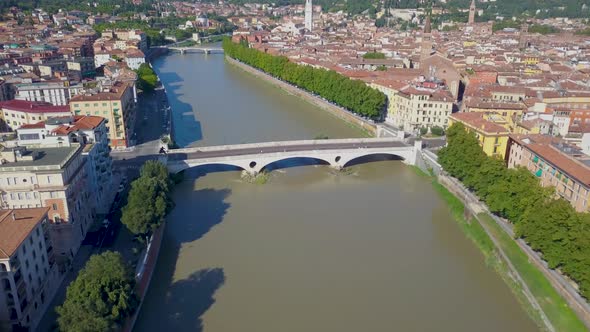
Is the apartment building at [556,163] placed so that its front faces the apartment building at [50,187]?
yes

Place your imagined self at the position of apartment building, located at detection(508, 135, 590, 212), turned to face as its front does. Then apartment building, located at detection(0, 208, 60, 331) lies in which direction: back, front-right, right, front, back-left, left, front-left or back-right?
front

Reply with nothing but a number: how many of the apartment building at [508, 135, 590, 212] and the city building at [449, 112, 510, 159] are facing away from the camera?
0

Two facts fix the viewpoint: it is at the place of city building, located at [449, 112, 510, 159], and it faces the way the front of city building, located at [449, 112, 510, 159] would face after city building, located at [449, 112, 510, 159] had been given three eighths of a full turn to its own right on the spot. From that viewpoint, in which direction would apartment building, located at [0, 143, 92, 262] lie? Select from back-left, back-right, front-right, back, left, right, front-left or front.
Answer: back-left

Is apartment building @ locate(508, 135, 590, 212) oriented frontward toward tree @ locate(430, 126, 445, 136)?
no

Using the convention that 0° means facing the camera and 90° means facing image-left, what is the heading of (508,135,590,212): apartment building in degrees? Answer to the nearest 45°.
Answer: approximately 45°

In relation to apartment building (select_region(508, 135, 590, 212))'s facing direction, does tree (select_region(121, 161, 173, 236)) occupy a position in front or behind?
in front

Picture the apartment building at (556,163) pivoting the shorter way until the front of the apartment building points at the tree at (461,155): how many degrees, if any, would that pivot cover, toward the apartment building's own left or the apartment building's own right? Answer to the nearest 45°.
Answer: approximately 45° to the apartment building's own right

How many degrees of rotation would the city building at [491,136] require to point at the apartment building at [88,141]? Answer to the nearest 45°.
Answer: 0° — it already faces it

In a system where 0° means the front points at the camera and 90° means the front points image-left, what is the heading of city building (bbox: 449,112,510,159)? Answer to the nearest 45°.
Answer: approximately 45°

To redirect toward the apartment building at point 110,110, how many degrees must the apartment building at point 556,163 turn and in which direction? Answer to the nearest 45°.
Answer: approximately 45° to its right

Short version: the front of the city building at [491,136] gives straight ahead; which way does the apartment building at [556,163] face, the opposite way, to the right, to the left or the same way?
the same way

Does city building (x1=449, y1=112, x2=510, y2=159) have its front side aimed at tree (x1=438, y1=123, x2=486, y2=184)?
yes

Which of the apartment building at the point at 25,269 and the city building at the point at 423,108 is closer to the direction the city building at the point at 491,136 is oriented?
the apartment building

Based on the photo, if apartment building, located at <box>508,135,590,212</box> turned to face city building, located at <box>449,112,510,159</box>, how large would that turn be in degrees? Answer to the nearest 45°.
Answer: approximately 90° to its right

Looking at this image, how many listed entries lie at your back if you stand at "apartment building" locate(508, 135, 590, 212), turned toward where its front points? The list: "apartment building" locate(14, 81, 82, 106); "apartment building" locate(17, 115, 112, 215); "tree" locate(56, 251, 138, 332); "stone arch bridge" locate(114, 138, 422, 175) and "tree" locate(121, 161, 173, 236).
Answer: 0
